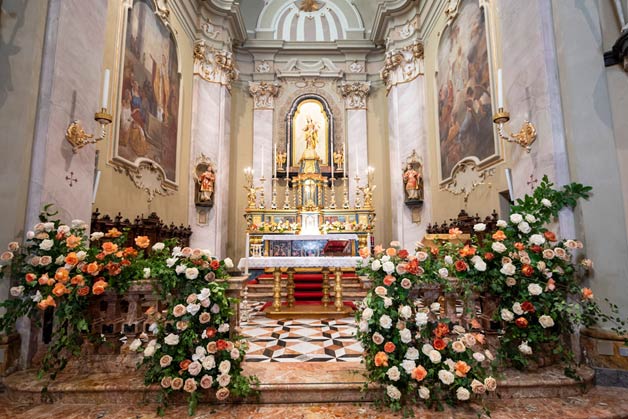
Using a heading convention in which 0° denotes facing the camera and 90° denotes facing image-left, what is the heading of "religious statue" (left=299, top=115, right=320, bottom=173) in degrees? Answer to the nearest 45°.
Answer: approximately 0°

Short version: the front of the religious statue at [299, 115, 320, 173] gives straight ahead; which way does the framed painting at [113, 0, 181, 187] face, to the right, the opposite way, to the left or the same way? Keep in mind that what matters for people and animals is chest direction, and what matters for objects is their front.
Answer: to the left

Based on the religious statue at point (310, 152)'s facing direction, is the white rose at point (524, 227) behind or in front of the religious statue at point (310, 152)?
in front

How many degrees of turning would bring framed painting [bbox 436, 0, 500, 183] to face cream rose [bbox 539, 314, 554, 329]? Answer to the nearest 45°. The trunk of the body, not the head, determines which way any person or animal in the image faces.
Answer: approximately 45° to its left

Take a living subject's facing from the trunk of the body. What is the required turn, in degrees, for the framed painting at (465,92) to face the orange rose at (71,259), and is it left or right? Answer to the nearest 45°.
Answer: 0° — it already faces it

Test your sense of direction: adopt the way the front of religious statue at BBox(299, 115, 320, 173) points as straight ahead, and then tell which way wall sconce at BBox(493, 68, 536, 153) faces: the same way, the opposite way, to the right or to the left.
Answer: to the right

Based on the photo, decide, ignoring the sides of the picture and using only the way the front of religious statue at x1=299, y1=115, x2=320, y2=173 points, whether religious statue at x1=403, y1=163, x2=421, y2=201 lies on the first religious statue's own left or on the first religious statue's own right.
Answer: on the first religious statue's own left

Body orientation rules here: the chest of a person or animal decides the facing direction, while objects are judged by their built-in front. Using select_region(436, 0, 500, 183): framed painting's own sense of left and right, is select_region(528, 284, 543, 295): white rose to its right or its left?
on its left

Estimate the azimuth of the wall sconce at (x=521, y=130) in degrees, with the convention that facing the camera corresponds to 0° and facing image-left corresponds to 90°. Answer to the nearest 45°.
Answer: approximately 45°
